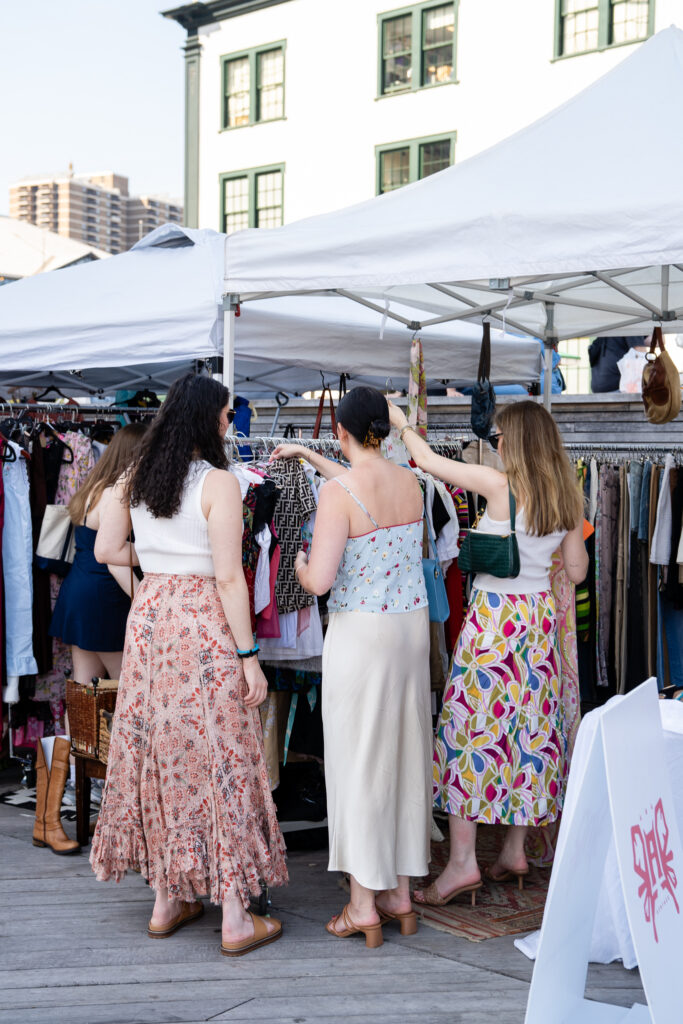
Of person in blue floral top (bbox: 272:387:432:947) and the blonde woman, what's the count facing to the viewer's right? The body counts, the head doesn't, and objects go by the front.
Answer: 0

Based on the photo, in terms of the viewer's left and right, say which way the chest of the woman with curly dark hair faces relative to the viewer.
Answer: facing away from the viewer and to the right of the viewer

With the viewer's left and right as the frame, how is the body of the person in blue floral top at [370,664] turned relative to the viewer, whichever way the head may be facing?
facing away from the viewer and to the left of the viewer

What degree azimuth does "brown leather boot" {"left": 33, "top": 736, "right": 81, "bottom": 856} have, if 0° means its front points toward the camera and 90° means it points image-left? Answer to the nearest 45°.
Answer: approximately 315°

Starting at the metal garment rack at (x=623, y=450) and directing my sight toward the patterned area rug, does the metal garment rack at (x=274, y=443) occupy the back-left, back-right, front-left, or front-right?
front-right

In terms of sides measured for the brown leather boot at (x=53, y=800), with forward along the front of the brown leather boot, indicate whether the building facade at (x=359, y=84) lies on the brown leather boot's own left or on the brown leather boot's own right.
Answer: on the brown leather boot's own left
